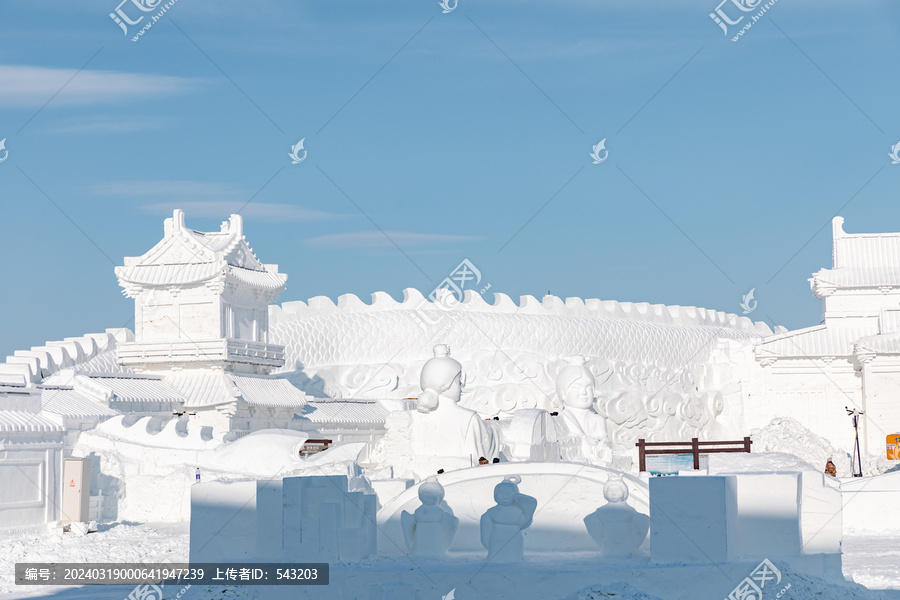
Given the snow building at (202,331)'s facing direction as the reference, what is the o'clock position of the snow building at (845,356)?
the snow building at (845,356) is roughly at 10 o'clock from the snow building at (202,331).

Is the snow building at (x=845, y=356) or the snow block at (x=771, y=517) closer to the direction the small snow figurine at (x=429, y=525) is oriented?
the snow block

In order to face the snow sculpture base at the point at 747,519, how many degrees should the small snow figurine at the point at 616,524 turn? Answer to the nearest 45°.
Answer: approximately 90° to its left

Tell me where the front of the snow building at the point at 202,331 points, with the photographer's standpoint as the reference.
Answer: facing the viewer and to the right of the viewer

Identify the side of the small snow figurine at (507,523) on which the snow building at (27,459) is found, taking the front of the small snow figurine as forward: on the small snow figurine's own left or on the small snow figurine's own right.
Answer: on the small snow figurine's own right

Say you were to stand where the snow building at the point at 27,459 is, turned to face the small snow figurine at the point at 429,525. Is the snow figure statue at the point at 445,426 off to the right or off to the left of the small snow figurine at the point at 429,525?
left

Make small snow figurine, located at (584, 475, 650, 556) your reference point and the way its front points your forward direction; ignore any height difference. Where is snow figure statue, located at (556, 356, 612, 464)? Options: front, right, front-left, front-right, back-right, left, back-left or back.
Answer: back

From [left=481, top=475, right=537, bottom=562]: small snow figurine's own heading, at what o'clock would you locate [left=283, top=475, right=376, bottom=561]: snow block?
The snow block is roughly at 3 o'clock from the small snow figurine.

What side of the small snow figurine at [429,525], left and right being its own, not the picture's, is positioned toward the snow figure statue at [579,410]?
back
